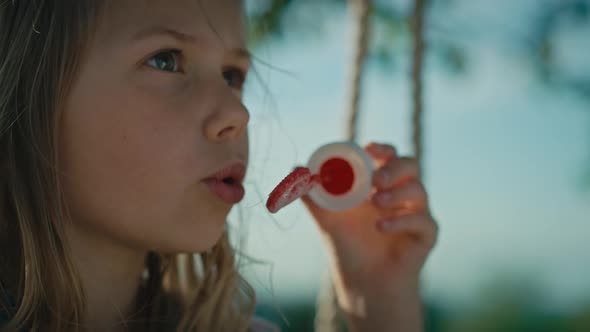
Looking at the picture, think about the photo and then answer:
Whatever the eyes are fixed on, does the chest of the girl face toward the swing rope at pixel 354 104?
no

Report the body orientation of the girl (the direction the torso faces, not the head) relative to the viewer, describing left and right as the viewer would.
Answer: facing the viewer and to the right of the viewer

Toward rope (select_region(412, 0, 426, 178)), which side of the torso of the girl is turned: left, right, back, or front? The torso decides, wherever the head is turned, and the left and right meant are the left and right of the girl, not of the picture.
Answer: left
